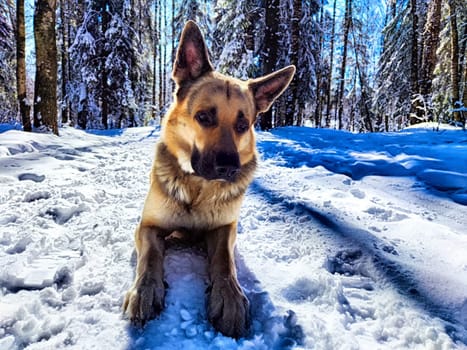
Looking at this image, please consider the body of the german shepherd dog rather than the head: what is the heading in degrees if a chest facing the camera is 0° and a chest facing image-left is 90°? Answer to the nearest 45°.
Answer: approximately 0°

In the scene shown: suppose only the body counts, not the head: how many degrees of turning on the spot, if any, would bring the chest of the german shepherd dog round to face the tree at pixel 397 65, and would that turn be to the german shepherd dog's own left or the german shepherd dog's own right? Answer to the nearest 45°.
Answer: approximately 135° to the german shepherd dog's own left

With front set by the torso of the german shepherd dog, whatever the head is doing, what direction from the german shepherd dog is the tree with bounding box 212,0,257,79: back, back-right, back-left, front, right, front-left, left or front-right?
back

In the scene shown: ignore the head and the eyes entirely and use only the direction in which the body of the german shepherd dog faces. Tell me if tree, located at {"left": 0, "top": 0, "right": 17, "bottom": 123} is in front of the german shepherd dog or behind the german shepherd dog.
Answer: behind
